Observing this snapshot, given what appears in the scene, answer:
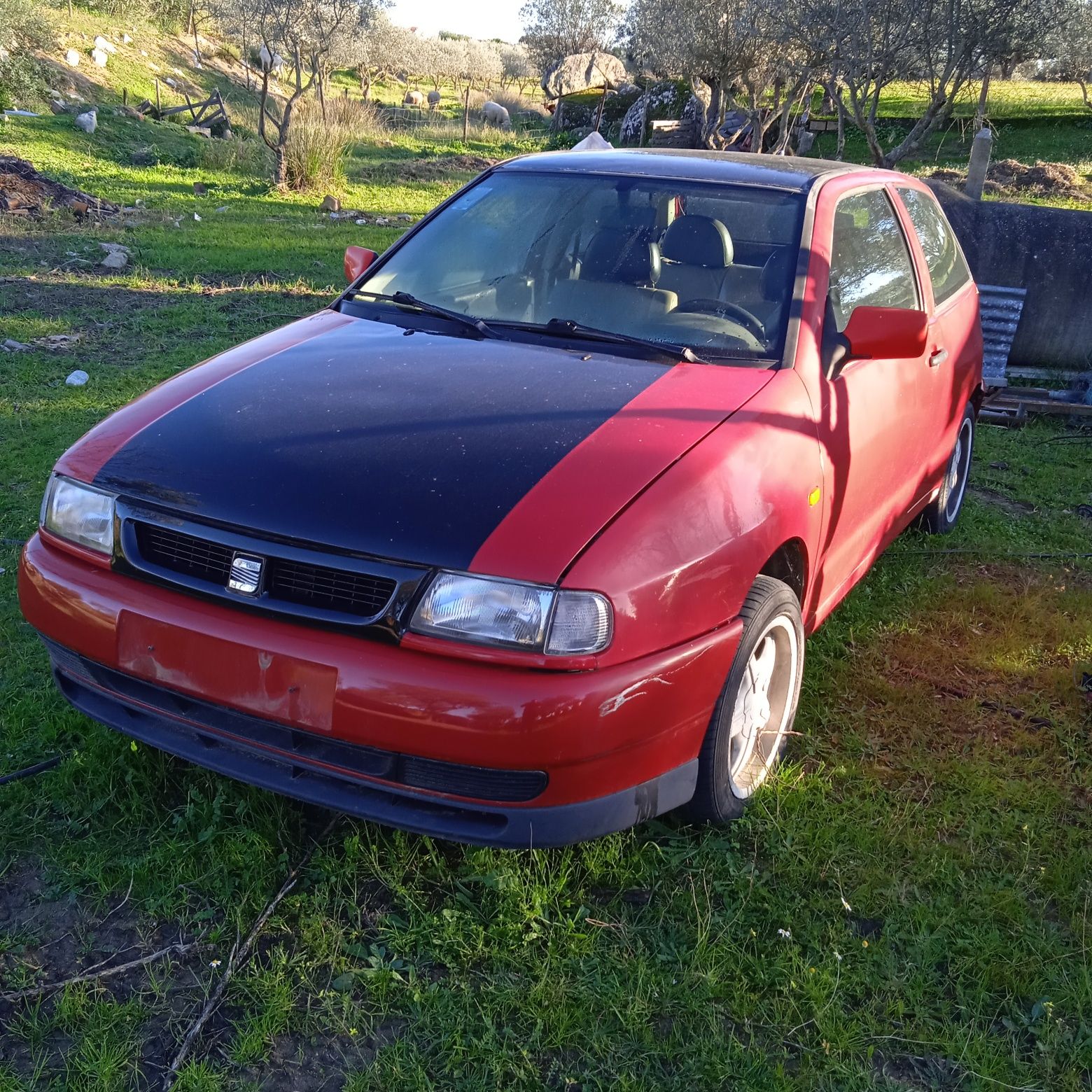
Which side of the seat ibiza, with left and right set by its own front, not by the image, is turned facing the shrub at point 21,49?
right

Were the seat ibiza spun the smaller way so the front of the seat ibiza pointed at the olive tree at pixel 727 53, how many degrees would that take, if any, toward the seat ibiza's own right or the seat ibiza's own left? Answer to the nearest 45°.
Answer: approximately 135° to the seat ibiza's own right

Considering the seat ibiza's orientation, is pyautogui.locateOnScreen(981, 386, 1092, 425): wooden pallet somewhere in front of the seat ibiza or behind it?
behind

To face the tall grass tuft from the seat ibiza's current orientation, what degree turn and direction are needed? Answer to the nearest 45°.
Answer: approximately 135° to its right

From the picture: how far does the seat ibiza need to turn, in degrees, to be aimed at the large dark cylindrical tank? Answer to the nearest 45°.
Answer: approximately 180°

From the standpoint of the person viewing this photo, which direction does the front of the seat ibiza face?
facing the viewer and to the left of the viewer

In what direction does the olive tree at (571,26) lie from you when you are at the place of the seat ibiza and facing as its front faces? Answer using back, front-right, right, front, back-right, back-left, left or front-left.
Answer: back-right

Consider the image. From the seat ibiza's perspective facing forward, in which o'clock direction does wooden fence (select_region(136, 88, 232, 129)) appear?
The wooden fence is roughly at 4 o'clock from the seat ibiza.

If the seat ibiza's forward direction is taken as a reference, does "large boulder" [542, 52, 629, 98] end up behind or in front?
behind

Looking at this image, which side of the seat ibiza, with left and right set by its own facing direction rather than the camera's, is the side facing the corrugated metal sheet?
back

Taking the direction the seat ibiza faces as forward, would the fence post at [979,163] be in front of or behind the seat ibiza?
behind
